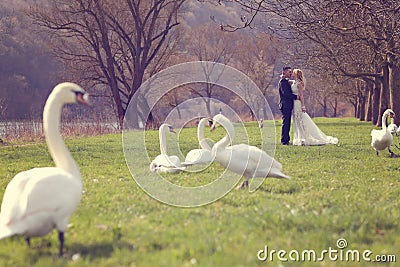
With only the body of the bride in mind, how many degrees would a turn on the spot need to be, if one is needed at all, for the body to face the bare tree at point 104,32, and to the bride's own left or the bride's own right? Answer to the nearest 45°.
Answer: approximately 45° to the bride's own right

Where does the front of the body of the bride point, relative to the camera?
to the viewer's left

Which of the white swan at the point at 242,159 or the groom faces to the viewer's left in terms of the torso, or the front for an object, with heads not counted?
the white swan

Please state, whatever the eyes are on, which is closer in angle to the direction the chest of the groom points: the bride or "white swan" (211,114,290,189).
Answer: the bride

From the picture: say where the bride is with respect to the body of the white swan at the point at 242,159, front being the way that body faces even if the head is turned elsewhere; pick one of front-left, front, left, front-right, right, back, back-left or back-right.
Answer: right

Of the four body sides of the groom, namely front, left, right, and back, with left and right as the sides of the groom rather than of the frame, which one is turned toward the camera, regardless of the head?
right

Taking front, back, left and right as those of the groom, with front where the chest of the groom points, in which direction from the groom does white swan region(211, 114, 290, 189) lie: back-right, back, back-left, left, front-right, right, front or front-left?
right

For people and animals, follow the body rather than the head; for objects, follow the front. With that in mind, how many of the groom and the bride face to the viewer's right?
1

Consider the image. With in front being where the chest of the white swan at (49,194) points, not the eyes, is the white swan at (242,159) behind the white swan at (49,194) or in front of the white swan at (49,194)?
in front

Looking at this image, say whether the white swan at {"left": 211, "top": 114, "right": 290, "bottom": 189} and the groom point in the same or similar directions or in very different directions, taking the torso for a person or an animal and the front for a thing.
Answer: very different directions

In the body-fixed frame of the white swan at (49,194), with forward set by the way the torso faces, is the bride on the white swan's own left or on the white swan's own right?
on the white swan's own left

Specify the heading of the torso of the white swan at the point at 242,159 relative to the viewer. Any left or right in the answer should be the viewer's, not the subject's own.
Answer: facing to the left of the viewer

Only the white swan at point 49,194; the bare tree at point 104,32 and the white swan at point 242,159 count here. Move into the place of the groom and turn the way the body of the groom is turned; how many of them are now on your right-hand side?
2

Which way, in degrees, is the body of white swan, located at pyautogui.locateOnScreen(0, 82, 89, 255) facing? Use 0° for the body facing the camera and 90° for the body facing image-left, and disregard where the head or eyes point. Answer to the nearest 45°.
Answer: approximately 270°

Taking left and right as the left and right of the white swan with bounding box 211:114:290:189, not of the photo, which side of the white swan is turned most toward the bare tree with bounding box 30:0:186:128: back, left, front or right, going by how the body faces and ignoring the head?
right

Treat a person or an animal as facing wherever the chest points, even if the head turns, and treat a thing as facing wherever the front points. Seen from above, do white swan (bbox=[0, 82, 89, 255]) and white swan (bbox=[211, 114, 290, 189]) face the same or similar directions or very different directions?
very different directions

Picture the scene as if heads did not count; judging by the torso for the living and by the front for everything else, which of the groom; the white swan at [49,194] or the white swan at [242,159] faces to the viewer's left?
the white swan at [242,159]
